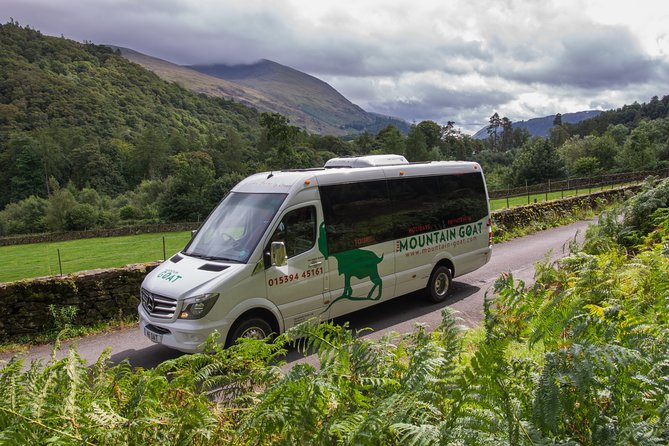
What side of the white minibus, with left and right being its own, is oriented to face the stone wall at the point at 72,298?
front

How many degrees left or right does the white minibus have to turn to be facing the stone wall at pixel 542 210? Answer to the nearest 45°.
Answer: approximately 180°

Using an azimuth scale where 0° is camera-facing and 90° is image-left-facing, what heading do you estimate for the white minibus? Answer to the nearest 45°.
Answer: approximately 45°
